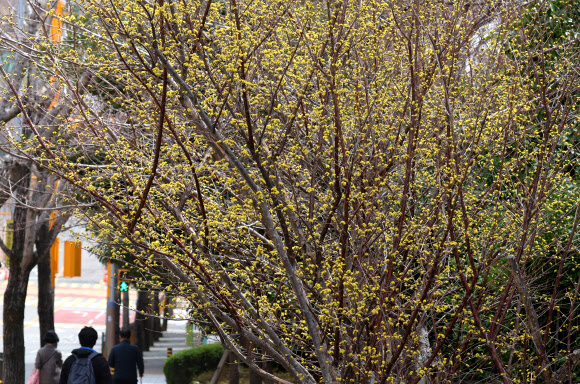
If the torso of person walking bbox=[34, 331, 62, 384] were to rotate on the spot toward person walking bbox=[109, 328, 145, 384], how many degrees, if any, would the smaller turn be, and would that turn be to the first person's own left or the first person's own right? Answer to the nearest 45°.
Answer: approximately 45° to the first person's own right

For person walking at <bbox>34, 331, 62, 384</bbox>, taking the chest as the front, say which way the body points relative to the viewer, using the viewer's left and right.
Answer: facing away from the viewer

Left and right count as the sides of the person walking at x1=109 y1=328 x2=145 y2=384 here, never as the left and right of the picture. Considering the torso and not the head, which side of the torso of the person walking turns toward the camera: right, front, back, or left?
back

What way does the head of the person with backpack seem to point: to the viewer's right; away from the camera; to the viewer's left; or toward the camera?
away from the camera

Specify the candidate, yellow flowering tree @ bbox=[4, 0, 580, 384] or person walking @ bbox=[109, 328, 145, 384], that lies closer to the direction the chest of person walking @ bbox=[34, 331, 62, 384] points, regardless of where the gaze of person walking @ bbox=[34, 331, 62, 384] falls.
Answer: the person walking

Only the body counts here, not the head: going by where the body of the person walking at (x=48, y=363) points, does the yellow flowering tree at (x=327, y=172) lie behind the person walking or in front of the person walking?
behind

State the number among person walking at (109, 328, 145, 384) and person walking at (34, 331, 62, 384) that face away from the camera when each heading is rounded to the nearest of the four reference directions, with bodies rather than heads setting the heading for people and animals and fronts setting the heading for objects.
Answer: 2

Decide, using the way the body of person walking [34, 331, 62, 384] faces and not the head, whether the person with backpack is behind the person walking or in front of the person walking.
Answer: behind
